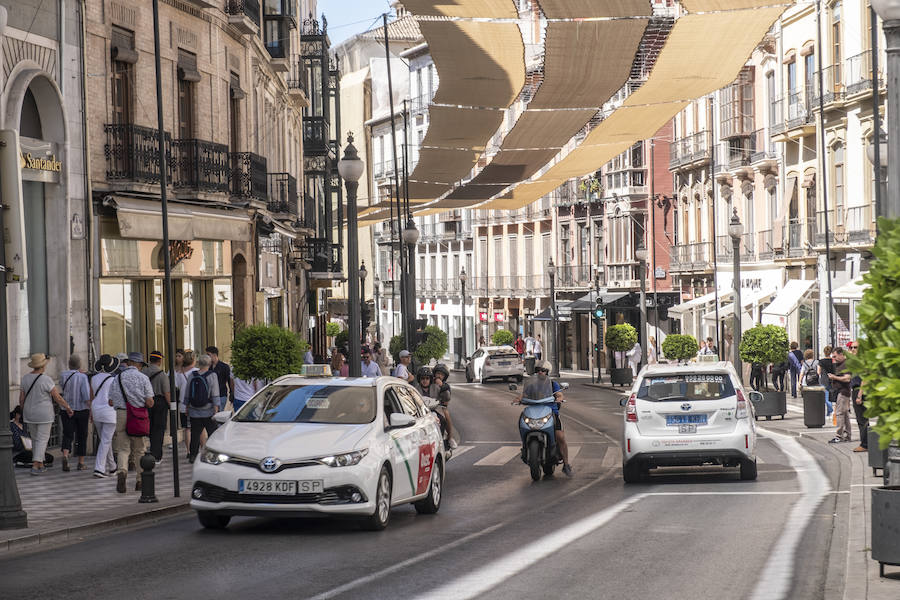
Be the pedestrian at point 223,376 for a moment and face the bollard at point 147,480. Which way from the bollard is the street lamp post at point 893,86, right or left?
left

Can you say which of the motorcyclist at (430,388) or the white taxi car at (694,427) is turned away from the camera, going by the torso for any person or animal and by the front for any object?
the white taxi car

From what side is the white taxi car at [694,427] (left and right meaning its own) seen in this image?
back

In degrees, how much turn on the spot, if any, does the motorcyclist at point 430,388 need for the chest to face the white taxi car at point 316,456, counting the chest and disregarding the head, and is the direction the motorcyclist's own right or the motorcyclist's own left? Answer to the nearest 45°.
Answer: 0° — they already face it

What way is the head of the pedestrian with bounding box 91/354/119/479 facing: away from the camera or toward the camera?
away from the camera

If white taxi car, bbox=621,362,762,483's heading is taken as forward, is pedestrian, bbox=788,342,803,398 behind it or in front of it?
in front

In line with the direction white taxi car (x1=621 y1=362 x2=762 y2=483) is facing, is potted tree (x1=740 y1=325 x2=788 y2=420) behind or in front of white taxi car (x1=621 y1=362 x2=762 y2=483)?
in front

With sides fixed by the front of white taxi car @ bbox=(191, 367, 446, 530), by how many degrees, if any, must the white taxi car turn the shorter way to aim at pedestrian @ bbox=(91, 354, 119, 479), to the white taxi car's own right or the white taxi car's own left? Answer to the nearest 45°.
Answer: approximately 90° to the white taxi car's own right

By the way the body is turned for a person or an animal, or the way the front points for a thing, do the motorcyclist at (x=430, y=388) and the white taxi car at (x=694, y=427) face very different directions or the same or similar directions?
very different directions

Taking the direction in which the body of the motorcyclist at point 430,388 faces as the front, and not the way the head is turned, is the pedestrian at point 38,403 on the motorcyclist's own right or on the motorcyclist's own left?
on the motorcyclist's own right

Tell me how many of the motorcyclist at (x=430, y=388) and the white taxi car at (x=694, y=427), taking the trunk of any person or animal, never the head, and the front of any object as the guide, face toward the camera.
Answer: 1

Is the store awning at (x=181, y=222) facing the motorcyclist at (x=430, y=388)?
yes
